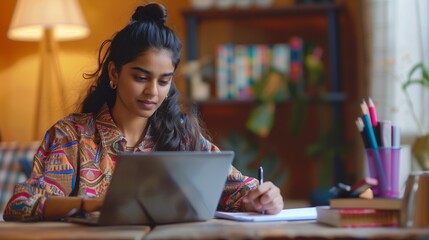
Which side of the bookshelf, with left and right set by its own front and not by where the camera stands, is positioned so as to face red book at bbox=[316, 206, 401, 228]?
front

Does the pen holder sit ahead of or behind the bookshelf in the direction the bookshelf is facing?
ahead

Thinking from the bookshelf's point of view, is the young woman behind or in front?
in front

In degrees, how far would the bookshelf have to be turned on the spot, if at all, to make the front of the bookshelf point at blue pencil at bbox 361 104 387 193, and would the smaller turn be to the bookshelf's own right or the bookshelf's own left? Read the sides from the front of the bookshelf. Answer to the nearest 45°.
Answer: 0° — it already faces it

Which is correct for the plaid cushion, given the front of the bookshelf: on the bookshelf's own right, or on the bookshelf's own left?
on the bookshelf's own right

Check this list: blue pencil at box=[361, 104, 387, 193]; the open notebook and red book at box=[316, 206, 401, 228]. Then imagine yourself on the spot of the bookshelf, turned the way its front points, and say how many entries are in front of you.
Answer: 3

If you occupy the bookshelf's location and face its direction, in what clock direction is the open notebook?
The open notebook is roughly at 12 o'clock from the bookshelf.

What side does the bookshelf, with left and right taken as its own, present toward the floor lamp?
right

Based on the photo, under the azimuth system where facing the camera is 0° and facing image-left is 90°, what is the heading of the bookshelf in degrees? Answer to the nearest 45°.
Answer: approximately 0°

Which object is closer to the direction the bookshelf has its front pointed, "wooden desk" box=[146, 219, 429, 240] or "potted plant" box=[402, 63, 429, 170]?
the wooden desk
